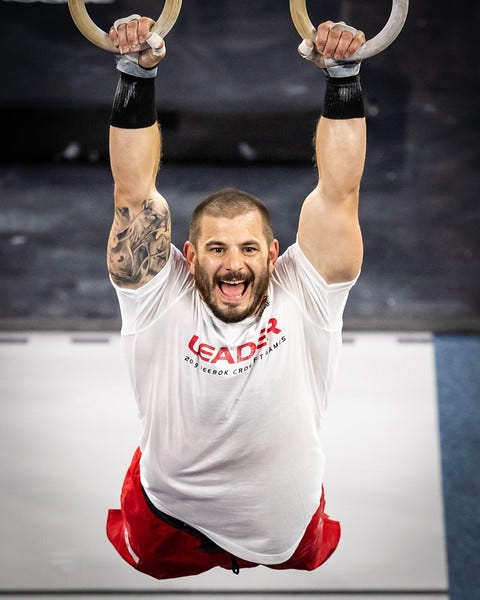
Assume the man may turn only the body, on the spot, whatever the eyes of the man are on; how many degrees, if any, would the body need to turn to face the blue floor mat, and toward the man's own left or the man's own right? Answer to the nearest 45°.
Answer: approximately 135° to the man's own left

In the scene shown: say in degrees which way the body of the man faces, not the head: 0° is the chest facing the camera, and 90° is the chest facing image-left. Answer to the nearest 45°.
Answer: approximately 0°
